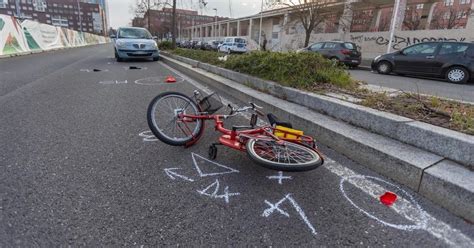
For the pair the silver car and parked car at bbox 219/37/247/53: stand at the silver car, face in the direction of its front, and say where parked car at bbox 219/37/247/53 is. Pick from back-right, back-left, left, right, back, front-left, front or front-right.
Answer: back-left

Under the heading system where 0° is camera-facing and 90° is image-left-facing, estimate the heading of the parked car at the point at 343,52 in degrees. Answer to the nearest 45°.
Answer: approximately 135°

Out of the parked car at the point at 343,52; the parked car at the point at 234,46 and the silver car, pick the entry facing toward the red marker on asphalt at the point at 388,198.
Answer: the silver car

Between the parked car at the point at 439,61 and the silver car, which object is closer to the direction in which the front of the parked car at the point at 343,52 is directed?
the silver car

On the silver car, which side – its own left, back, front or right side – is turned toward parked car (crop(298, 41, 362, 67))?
left

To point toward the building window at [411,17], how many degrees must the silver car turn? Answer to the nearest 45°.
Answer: approximately 90° to its left

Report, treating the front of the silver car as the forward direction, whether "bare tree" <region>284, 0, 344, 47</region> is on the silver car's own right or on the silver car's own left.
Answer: on the silver car's own left

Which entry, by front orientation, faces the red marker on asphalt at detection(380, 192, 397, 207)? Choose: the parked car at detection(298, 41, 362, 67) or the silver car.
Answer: the silver car

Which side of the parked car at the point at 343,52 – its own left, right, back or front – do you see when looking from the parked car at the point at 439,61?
back

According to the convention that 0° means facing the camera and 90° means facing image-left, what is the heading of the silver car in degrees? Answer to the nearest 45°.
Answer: approximately 0°

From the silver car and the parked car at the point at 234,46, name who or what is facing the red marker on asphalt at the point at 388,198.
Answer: the silver car

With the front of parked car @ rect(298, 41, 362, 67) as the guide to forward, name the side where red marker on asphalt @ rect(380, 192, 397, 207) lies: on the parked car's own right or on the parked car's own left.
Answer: on the parked car's own left
